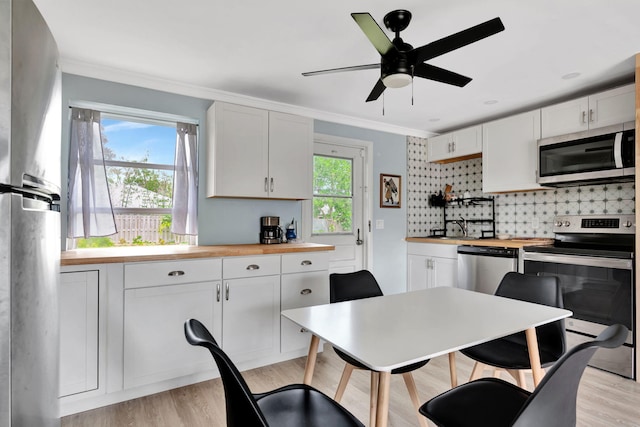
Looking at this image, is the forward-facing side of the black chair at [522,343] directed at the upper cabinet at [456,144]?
no

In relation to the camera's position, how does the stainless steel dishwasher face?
facing the viewer and to the left of the viewer

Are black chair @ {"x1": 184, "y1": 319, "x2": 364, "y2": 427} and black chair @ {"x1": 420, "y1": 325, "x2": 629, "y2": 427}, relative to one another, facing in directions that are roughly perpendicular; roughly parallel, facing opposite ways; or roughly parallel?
roughly perpendicular

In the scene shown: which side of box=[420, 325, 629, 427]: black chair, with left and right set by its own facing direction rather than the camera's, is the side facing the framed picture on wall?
front

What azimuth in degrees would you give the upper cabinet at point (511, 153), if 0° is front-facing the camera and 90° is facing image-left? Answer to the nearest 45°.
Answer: approximately 45°

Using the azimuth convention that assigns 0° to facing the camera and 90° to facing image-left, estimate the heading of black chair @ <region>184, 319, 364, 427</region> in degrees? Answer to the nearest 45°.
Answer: approximately 270°

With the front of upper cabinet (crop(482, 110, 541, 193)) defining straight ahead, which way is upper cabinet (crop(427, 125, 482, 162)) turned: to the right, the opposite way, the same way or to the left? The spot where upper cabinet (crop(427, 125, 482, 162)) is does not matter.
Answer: the same way

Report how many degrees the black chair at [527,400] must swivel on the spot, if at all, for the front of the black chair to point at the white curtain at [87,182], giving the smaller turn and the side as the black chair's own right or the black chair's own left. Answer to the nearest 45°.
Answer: approximately 45° to the black chair's own left

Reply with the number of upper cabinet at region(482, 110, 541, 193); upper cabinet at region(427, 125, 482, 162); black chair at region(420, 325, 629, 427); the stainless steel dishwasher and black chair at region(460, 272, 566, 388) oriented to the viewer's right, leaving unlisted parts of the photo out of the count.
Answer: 0

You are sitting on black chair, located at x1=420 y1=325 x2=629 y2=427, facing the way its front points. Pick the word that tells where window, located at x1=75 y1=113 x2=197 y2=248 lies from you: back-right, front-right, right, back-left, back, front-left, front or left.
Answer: front-left

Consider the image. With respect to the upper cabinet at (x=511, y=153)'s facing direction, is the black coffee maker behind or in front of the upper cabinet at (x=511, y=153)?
in front

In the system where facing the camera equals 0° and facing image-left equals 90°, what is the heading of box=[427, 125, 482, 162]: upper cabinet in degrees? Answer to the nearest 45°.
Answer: approximately 45°

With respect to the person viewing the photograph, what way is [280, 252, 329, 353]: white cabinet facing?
facing the viewer and to the right of the viewer
